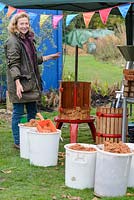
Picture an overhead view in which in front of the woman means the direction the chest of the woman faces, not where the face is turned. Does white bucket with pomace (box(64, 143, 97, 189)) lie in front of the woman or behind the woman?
in front

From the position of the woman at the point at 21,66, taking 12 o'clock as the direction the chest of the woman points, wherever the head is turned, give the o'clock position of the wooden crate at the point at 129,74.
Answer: The wooden crate is roughly at 11 o'clock from the woman.

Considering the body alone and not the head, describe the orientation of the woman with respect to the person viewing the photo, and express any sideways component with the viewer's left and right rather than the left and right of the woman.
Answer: facing the viewer and to the right of the viewer

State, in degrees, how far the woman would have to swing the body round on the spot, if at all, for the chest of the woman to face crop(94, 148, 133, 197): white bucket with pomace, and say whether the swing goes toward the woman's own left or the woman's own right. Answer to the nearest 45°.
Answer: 0° — they already face it

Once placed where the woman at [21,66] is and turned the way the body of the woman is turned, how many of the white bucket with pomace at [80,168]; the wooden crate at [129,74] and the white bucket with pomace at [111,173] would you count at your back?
0
